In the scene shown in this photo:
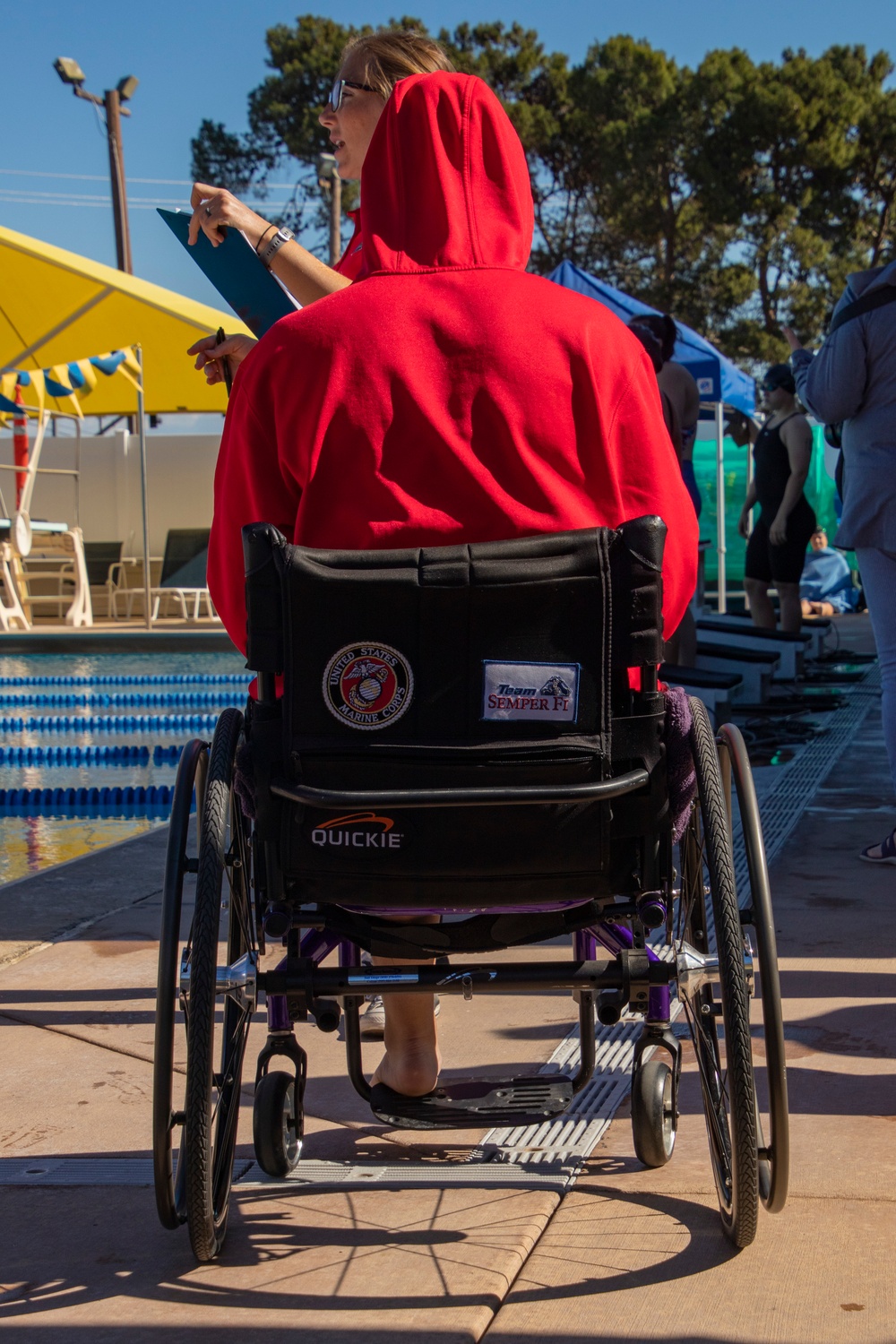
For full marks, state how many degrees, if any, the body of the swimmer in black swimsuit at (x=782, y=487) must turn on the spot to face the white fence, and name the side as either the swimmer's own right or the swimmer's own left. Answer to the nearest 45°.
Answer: approximately 90° to the swimmer's own right

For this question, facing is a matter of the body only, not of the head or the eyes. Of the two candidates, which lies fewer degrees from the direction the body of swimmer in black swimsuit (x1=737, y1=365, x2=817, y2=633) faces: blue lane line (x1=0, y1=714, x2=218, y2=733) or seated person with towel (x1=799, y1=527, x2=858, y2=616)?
the blue lane line

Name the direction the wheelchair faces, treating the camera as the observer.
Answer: facing away from the viewer

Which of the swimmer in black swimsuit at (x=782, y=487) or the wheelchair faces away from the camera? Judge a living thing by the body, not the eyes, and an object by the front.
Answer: the wheelchair

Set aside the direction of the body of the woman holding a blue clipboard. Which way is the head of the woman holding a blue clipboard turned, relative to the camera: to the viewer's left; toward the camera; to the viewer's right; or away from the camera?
to the viewer's left

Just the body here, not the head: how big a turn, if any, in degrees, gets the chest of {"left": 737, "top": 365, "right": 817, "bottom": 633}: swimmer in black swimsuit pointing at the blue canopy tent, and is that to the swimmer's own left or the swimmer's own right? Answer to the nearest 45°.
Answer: approximately 135° to the swimmer's own right

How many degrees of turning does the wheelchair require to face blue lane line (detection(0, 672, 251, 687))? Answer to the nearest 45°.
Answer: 0° — it already faces it

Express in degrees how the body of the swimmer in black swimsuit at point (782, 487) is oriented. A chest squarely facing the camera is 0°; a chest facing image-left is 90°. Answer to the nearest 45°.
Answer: approximately 45°

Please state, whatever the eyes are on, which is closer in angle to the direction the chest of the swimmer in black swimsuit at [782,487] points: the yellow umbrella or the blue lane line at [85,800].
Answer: the blue lane line
